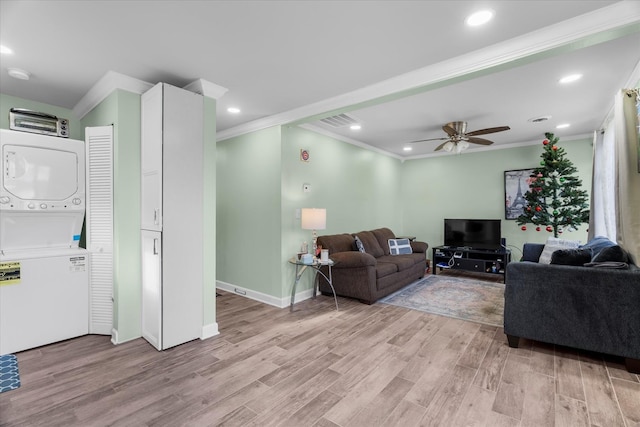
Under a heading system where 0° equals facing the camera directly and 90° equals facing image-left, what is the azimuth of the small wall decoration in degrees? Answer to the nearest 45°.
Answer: approximately 315°

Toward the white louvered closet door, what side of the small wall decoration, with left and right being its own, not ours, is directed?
right

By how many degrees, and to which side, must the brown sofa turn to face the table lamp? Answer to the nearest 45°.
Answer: approximately 90° to its right

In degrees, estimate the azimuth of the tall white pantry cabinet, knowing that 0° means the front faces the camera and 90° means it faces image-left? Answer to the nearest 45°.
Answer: approximately 45°

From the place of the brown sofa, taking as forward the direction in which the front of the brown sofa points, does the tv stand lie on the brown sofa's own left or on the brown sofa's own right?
on the brown sofa's own left

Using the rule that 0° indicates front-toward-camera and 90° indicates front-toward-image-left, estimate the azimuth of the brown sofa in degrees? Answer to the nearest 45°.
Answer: approximately 315°

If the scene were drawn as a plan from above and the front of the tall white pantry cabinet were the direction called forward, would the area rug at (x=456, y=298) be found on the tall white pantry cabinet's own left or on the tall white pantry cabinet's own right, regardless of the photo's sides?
on the tall white pantry cabinet's own left

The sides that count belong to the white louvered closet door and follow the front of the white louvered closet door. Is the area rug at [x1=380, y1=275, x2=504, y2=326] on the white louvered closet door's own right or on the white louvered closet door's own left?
on the white louvered closet door's own left

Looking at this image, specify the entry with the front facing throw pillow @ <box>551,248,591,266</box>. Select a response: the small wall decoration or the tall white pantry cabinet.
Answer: the small wall decoration
